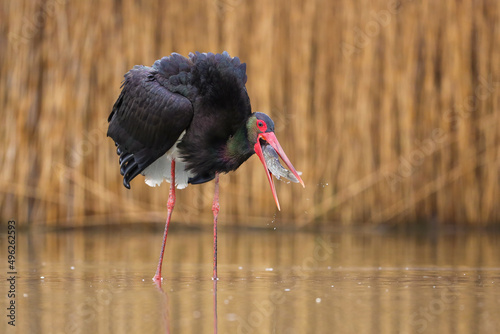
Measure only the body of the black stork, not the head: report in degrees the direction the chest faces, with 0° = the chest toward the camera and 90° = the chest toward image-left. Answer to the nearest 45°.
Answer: approximately 315°
